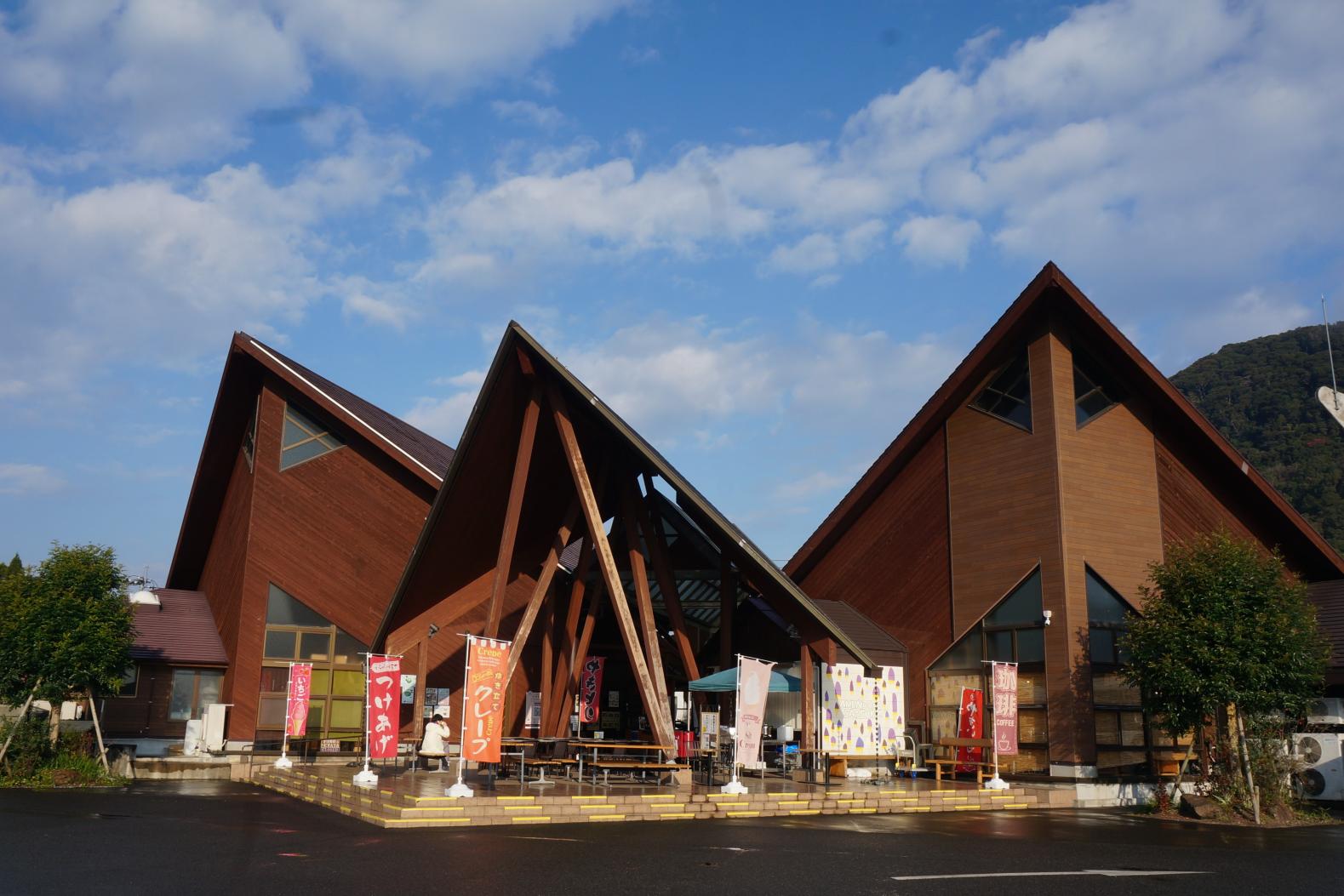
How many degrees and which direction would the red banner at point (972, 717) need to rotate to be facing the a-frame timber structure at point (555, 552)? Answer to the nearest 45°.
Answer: approximately 90° to its right

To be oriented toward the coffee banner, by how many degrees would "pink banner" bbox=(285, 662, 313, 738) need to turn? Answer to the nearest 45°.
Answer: approximately 45° to its left

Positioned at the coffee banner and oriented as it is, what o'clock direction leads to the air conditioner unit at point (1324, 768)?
The air conditioner unit is roughly at 8 o'clock from the coffee banner.

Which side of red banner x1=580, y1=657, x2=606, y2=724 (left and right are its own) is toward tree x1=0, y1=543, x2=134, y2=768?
right

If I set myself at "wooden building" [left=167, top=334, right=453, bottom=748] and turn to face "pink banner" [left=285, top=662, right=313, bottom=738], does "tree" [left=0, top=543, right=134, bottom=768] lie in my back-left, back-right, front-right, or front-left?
front-right

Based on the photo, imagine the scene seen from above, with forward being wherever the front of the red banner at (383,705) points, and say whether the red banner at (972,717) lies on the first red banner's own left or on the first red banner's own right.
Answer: on the first red banner's own left

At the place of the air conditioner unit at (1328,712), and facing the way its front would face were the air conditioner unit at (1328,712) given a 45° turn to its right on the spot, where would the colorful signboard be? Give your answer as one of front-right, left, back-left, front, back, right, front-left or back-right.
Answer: front

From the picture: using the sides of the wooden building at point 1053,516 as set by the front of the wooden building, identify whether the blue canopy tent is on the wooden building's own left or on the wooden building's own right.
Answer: on the wooden building's own right

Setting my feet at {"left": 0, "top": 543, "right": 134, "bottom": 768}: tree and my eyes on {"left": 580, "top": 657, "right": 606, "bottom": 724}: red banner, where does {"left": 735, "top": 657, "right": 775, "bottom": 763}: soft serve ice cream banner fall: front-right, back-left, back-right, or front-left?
front-right

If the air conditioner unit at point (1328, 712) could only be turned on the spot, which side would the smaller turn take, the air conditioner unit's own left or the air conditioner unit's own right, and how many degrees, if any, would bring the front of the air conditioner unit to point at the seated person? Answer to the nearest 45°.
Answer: approximately 45° to the air conditioner unit's own right

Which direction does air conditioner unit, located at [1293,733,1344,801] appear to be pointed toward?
toward the camera

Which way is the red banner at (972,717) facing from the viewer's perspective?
toward the camera

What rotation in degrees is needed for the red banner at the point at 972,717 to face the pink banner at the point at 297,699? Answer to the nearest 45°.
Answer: approximately 90° to its right

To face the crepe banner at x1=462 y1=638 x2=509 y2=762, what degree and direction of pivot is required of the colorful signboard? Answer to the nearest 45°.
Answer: approximately 45° to its right

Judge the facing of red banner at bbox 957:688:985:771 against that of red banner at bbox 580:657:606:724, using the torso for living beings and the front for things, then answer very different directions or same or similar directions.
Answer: same or similar directions
